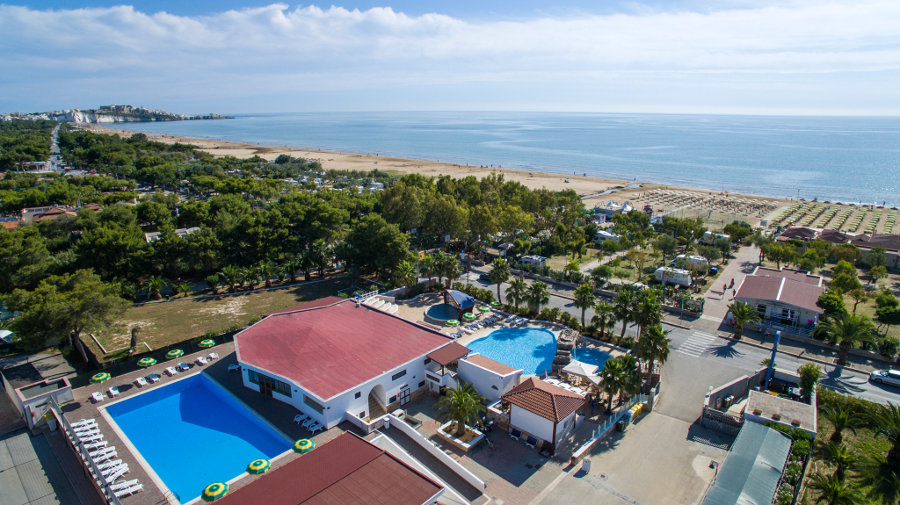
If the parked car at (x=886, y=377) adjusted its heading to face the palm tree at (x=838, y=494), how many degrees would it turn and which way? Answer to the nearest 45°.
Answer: approximately 90° to its left

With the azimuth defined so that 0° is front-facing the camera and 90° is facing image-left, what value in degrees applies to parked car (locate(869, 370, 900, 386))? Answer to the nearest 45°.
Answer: approximately 90°

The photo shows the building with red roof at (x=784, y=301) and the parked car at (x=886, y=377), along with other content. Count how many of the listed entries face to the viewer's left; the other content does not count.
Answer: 1

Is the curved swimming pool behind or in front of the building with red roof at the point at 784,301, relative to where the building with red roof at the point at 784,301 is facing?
in front

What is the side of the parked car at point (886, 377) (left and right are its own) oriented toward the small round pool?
front

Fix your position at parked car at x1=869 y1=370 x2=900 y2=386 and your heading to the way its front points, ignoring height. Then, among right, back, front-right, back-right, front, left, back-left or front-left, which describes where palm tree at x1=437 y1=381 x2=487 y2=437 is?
front-left

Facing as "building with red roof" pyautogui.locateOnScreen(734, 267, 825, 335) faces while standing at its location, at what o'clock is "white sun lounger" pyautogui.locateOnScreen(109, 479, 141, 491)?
The white sun lounger is roughly at 1 o'clock from the building with red roof.

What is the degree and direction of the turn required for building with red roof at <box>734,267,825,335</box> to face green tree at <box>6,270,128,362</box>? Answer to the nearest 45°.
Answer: approximately 45° to its right

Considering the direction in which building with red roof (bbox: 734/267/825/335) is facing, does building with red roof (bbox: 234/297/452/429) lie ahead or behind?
ahead

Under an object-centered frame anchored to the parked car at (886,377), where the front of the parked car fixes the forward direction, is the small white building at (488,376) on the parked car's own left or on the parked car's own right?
on the parked car's own left

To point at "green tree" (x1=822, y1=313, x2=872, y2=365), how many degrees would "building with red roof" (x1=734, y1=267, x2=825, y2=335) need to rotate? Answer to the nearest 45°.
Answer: approximately 45° to its left

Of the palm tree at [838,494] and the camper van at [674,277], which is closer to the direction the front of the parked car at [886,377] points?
the camper van

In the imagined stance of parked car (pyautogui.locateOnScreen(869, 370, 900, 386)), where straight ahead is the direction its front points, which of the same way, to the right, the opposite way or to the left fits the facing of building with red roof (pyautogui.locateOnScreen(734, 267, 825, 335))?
to the left

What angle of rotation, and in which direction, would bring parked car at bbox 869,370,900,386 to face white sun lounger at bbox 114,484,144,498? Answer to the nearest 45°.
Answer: approximately 45° to its left

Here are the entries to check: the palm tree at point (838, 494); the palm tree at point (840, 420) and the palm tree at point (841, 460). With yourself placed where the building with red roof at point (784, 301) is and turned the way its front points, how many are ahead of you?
3

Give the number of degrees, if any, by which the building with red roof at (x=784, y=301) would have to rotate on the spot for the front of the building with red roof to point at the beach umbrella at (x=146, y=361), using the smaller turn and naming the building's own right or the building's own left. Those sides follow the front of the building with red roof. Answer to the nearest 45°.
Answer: approximately 45° to the building's own right

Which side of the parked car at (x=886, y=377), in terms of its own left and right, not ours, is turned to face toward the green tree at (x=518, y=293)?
front

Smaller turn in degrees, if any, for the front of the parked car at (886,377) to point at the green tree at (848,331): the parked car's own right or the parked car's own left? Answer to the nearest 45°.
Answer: approximately 45° to the parked car's own right

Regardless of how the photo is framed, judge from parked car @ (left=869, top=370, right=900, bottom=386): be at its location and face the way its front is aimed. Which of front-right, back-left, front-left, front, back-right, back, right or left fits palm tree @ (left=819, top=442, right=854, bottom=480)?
left
